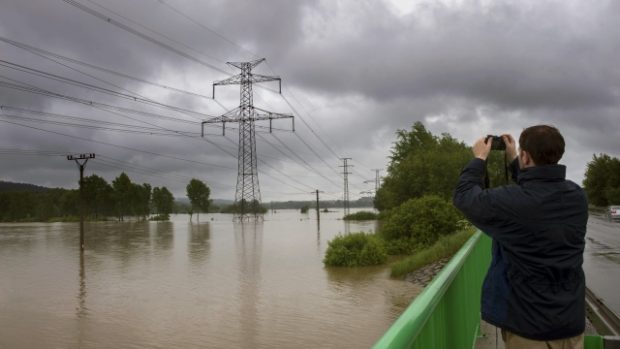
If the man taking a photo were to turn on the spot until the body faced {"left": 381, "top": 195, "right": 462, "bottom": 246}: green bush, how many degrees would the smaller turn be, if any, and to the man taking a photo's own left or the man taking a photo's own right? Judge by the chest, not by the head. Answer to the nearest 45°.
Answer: approximately 45° to the man taking a photo's own right

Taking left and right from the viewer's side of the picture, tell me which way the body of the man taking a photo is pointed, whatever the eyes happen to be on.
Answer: facing away from the viewer and to the left of the viewer

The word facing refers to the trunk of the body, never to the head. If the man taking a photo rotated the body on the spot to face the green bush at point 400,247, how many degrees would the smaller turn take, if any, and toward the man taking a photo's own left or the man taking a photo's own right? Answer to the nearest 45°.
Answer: approximately 45° to the man taking a photo's own right
